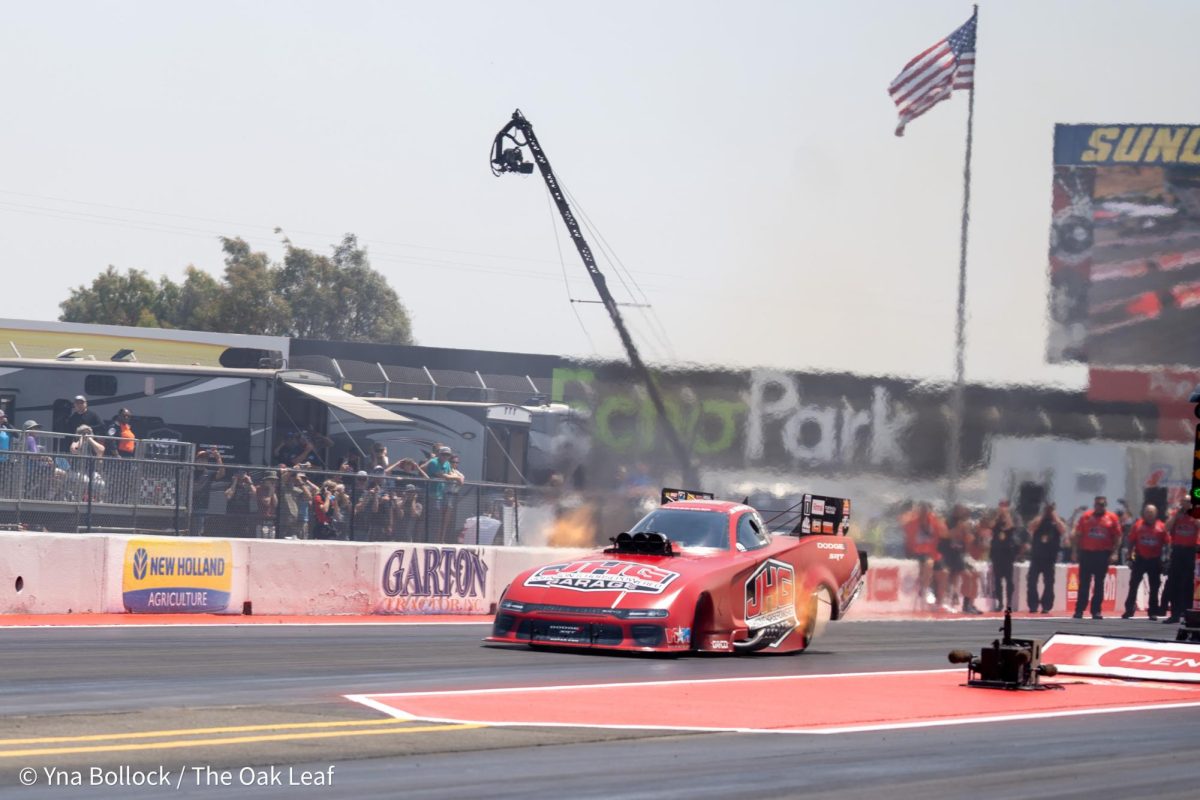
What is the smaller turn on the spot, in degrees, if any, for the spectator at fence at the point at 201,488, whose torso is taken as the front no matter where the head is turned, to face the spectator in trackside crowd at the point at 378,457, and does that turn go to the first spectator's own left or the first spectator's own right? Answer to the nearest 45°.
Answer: approximately 135° to the first spectator's own left

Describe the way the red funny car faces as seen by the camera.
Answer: facing the viewer and to the left of the viewer

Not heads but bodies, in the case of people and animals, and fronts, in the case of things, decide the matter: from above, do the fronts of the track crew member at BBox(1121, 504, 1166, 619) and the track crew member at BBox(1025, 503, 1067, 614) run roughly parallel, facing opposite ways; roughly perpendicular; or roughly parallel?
roughly parallel

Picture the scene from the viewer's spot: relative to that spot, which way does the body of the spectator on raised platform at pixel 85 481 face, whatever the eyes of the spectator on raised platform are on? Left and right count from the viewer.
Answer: facing the viewer

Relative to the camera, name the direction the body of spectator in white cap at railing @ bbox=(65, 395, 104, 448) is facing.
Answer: toward the camera

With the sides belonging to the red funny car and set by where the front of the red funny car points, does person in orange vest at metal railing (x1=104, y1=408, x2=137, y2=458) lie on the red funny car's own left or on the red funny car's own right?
on the red funny car's own right

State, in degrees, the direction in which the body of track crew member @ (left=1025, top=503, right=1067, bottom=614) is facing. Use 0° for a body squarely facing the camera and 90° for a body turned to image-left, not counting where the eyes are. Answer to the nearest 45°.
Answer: approximately 0°

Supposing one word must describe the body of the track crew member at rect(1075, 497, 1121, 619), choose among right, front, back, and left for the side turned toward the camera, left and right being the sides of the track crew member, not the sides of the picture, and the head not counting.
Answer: front

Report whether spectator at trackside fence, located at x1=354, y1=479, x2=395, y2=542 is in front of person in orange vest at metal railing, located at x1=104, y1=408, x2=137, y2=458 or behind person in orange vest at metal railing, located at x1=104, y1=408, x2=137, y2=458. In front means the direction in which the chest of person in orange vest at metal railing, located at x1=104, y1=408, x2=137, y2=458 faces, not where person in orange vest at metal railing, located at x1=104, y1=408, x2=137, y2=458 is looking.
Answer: in front

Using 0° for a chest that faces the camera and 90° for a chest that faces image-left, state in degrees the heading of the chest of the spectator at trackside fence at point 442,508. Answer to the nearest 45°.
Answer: approximately 315°

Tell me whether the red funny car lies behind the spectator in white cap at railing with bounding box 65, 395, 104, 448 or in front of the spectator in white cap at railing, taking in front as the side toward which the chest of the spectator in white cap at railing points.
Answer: in front

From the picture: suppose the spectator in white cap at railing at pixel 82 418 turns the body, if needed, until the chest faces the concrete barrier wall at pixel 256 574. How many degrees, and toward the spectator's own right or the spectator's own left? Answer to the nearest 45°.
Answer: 0° — they already face it
